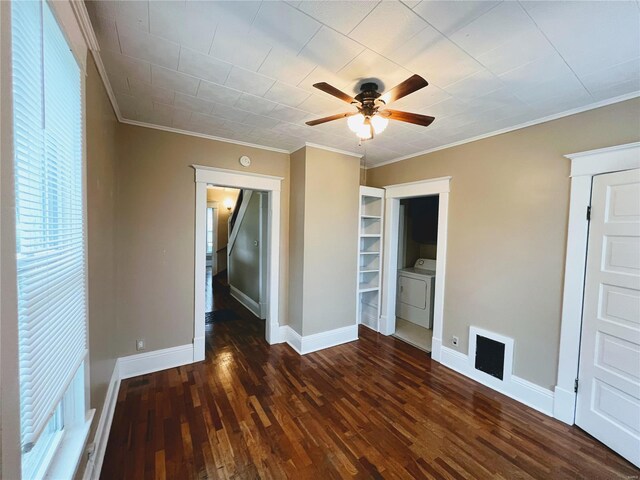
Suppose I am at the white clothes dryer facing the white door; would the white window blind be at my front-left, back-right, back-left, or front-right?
front-right

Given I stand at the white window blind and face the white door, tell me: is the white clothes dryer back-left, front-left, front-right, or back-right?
front-left

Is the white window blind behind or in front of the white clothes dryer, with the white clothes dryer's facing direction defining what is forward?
in front

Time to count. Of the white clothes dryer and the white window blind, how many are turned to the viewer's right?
1

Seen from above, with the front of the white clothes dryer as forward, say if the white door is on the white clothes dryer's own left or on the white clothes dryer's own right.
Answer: on the white clothes dryer's own left

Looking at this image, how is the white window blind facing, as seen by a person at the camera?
facing to the right of the viewer

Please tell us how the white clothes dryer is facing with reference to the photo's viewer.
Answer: facing the viewer and to the left of the viewer

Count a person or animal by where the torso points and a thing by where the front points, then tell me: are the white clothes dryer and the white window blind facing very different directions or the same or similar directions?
very different directions

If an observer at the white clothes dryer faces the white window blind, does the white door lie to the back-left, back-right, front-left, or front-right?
front-left

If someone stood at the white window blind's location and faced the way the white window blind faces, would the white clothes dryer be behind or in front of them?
in front

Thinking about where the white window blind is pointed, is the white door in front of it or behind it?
in front
